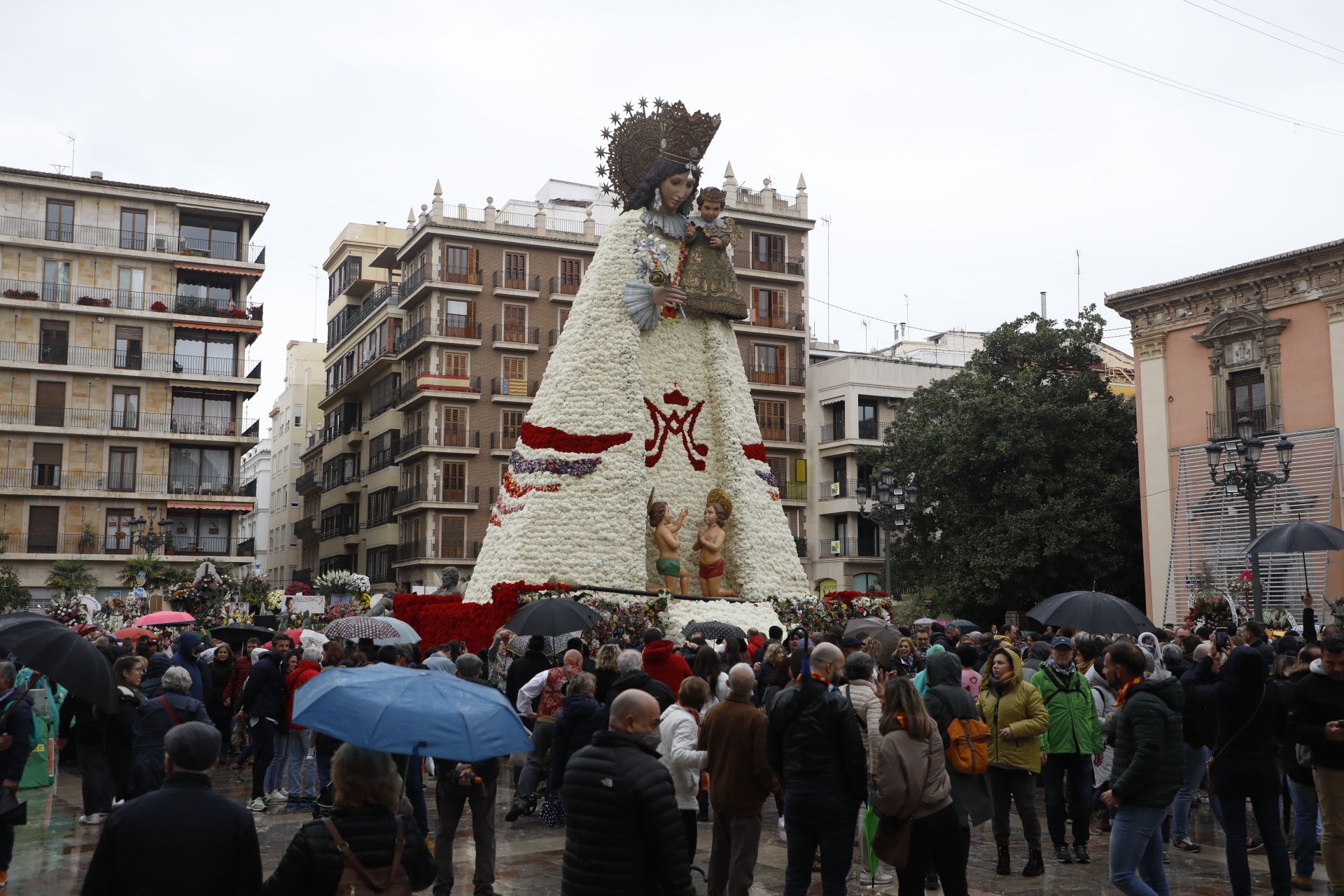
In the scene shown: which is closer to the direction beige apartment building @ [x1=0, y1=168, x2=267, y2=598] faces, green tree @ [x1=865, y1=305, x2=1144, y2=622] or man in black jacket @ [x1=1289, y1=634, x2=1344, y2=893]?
the man in black jacket

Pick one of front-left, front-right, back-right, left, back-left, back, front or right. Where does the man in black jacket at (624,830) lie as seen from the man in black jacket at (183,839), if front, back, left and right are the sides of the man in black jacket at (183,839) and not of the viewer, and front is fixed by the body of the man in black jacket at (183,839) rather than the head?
right

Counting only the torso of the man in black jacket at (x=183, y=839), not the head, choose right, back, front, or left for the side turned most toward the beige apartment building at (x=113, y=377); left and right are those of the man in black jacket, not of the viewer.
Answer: front

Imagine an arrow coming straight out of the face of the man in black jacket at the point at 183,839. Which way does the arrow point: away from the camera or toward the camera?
away from the camera

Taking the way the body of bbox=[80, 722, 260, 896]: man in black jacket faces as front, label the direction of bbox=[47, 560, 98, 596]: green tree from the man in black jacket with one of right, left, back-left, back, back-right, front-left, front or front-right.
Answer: front

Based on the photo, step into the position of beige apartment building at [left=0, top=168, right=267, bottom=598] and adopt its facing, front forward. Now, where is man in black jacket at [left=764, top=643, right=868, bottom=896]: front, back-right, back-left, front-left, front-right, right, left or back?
front

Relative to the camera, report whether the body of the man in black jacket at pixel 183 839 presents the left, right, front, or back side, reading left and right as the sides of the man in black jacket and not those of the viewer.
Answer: back

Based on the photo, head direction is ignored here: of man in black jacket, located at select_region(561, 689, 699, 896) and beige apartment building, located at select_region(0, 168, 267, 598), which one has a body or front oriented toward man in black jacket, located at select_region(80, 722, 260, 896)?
the beige apartment building

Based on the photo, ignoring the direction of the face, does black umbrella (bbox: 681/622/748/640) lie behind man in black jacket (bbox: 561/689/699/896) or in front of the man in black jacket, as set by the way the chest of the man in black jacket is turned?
in front

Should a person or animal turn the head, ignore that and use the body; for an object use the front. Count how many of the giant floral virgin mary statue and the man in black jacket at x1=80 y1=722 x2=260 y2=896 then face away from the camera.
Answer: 1

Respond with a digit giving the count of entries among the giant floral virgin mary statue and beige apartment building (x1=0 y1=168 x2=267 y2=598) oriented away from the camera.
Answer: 0

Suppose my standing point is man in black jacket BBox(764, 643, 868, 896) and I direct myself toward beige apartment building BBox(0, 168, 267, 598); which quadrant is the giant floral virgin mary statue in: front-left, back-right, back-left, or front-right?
front-right

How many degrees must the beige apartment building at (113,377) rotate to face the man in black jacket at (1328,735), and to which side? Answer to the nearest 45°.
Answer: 0° — it already faces them

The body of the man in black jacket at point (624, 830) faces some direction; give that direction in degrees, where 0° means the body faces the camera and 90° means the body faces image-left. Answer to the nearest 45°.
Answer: approximately 225°

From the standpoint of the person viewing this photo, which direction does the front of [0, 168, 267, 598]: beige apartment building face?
facing the viewer

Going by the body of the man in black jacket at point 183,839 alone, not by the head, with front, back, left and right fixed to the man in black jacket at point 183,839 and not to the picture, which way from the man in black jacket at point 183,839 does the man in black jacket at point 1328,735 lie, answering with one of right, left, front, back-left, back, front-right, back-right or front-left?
right
